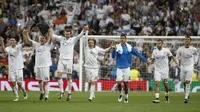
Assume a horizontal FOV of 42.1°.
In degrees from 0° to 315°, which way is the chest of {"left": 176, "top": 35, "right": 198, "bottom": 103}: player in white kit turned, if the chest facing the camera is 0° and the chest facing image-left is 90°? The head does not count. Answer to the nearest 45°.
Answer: approximately 0°

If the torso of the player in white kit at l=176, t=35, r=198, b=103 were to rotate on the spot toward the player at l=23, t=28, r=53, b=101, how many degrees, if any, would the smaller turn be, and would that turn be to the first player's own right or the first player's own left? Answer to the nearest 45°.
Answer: approximately 90° to the first player's own right
